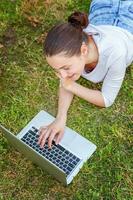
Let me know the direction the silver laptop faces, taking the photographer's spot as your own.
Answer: facing away from the viewer and to the right of the viewer
